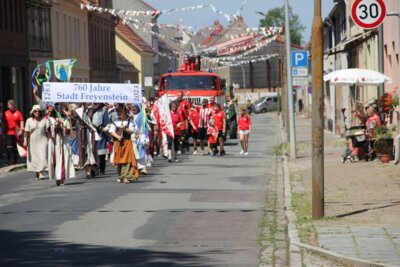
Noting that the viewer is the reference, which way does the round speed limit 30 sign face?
facing the viewer

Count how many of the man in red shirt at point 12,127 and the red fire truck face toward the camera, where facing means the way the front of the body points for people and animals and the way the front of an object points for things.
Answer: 2

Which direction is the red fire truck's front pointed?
toward the camera

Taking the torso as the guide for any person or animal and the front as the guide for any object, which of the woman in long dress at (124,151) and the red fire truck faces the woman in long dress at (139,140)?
the red fire truck

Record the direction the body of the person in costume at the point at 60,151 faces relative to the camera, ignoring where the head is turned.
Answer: toward the camera

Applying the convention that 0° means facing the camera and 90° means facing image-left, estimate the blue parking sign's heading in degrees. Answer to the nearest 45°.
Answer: approximately 0°

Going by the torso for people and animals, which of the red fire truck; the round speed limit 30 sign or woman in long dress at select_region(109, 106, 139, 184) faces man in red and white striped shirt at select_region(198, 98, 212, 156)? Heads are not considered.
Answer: the red fire truck

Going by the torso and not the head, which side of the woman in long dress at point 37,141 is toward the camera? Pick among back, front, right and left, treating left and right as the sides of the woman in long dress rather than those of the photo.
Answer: front

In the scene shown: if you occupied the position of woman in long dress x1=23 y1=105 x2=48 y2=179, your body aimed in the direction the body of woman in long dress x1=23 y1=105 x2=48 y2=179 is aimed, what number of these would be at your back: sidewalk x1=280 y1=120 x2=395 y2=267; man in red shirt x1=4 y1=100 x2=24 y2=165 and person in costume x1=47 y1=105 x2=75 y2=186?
1

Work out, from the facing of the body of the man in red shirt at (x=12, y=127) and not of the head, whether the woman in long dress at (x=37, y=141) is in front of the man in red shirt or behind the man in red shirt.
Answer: in front
